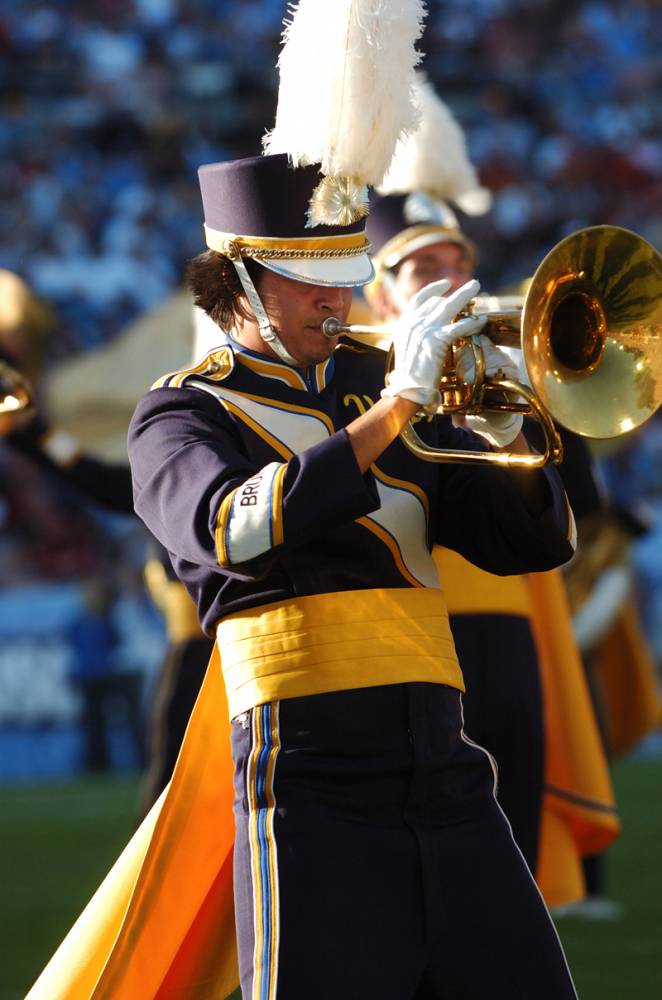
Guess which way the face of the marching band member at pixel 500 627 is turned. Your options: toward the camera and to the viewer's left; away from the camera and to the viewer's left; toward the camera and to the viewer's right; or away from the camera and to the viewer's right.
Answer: toward the camera and to the viewer's right

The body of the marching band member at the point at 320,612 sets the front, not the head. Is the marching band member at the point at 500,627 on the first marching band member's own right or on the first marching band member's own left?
on the first marching band member's own left

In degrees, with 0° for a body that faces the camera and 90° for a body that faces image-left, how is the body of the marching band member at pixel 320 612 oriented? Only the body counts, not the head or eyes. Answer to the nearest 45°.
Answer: approximately 315°
